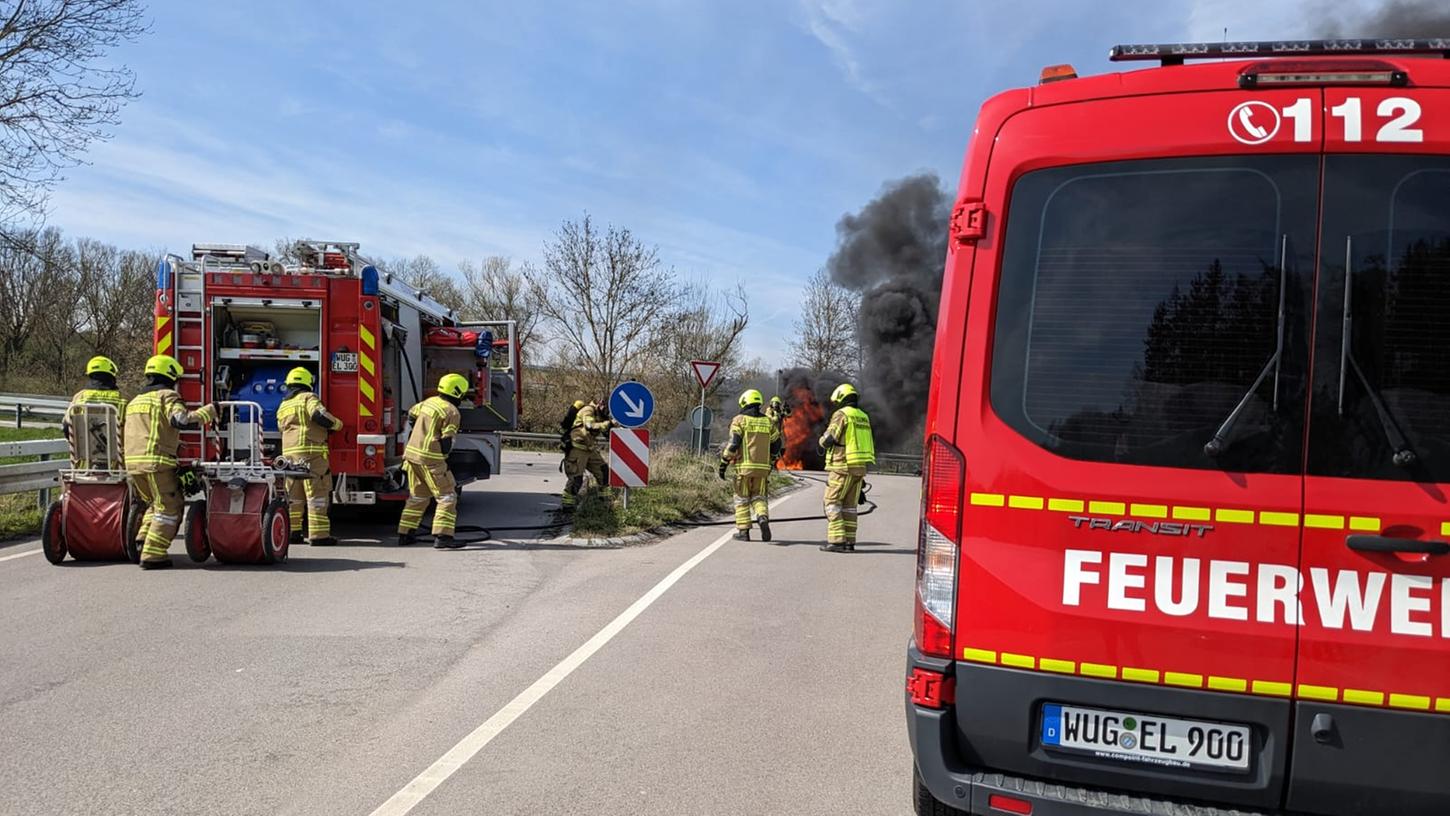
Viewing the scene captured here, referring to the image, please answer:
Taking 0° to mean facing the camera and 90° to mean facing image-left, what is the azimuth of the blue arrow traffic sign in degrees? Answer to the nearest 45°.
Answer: approximately 0°

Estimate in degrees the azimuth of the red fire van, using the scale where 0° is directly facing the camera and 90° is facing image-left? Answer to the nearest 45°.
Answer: approximately 180°

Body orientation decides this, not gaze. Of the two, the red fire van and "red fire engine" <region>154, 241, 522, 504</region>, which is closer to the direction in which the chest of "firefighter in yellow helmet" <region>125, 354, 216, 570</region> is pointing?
the red fire engine

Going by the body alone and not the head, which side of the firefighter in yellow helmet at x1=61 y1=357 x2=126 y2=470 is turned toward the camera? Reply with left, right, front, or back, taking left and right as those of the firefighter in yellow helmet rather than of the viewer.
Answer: back

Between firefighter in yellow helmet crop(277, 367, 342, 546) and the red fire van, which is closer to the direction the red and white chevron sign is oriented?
the red fire van

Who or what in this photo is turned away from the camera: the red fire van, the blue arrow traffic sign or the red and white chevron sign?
the red fire van

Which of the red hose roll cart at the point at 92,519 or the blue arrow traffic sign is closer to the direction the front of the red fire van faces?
the blue arrow traffic sign

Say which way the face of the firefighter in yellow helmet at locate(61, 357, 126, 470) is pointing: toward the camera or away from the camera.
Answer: away from the camera

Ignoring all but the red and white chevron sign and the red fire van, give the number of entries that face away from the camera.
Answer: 1

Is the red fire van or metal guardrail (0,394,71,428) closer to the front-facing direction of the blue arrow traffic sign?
the red fire van
